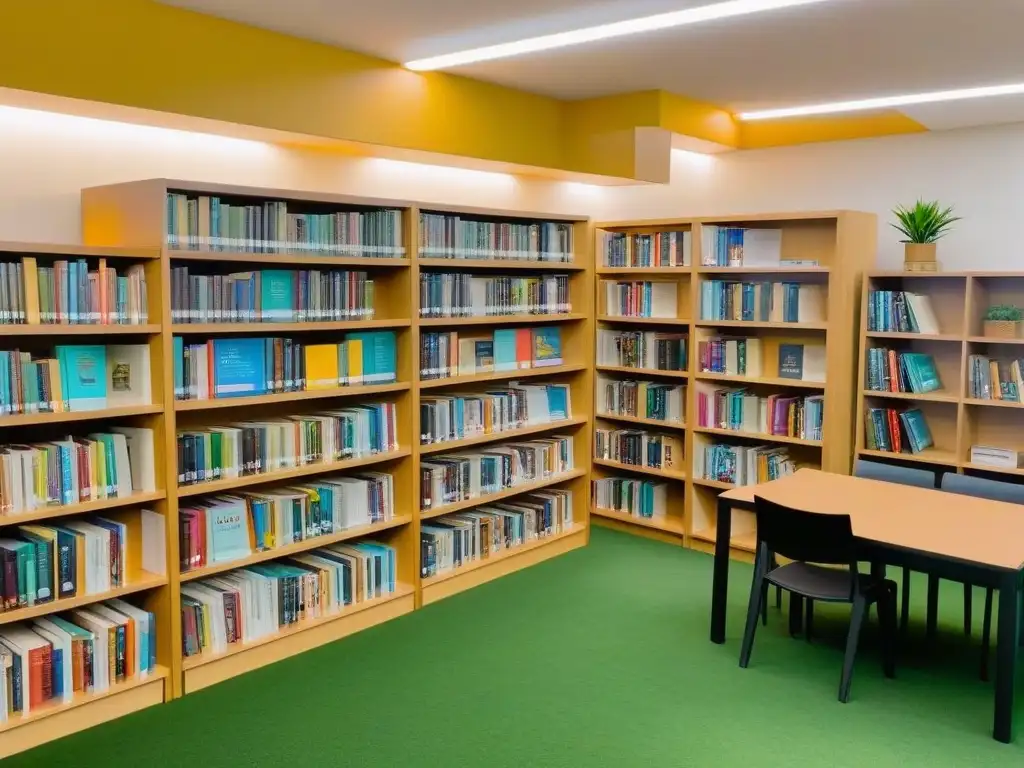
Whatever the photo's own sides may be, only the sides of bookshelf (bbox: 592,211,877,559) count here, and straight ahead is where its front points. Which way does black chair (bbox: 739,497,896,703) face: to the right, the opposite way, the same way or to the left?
the opposite way

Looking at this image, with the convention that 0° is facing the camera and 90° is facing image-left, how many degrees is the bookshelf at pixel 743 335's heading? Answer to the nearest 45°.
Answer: approximately 45°

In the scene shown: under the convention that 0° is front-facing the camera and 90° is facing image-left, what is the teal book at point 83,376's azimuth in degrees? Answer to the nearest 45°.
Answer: approximately 315°

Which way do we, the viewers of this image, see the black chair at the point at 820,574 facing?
facing away from the viewer and to the right of the viewer

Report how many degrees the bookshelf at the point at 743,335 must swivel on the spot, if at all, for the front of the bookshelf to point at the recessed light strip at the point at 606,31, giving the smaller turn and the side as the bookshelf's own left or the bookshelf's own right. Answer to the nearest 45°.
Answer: approximately 45° to the bookshelf's own left

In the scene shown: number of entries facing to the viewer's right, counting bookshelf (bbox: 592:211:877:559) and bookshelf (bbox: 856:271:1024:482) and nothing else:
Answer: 0

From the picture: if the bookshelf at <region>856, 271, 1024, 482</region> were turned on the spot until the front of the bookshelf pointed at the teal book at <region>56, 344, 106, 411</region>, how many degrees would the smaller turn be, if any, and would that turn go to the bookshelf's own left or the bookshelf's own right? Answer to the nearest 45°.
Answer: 0° — it already faces it

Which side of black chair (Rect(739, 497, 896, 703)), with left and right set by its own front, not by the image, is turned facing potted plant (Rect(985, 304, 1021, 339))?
front

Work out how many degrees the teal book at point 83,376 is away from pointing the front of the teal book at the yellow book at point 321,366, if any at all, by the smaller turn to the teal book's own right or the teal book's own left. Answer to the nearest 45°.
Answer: approximately 90° to the teal book's own left

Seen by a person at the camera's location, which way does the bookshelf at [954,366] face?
facing the viewer and to the left of the viewer
